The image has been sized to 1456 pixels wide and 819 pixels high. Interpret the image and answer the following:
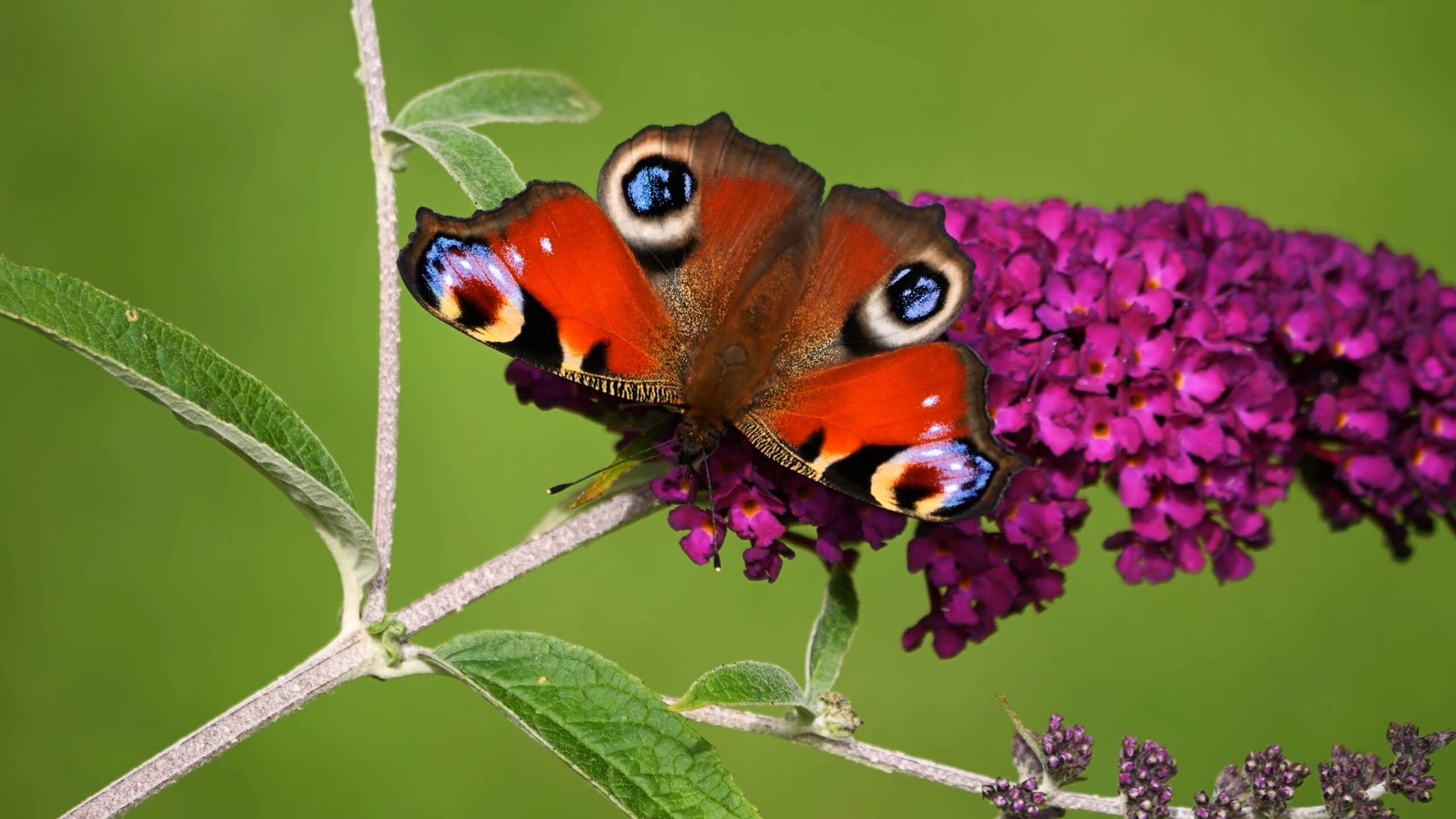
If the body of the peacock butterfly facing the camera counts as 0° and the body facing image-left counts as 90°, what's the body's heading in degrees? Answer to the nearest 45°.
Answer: approximately 45°
